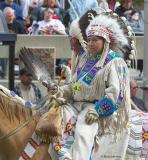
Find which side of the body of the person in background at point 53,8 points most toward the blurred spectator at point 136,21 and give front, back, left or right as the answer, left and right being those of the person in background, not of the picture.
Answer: left

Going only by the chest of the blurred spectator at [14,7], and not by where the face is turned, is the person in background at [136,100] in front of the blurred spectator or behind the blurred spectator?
in front

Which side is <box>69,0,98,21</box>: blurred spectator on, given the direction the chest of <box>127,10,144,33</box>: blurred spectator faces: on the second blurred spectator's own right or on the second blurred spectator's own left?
on the second blurred spectator's own right

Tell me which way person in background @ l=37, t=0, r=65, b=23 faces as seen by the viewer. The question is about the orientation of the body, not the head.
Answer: toward the camera

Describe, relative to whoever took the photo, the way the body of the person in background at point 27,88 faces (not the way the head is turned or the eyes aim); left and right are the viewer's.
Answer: facing the viewer

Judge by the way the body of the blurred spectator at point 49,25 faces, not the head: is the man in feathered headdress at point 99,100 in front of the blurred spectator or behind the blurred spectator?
in front

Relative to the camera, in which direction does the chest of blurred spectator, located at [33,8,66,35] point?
toward the camera

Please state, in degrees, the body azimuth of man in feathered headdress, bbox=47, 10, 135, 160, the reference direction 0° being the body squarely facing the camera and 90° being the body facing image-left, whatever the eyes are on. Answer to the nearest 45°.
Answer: approximately 45°
